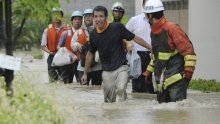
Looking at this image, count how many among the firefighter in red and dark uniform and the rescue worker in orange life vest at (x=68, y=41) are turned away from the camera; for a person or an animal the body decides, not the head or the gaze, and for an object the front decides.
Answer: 0

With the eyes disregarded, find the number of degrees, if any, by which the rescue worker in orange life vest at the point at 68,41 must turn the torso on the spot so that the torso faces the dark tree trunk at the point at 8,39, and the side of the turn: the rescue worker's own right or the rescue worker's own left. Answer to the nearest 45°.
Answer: approximately 45° to the rescue worker's own right

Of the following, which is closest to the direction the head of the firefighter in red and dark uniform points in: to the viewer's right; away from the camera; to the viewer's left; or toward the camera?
to the viewer's left

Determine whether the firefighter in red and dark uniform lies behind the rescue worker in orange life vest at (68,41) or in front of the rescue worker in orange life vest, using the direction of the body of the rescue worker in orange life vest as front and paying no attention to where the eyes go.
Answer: in front

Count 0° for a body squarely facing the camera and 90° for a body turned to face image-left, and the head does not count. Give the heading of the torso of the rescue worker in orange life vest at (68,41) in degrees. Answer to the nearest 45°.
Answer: approximately 315°

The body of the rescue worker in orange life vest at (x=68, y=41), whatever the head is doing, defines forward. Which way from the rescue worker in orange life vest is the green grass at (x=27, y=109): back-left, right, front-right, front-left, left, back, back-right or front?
front-right

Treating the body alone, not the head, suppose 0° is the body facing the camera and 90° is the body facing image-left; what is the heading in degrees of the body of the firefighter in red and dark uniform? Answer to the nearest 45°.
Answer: approximately 45°
